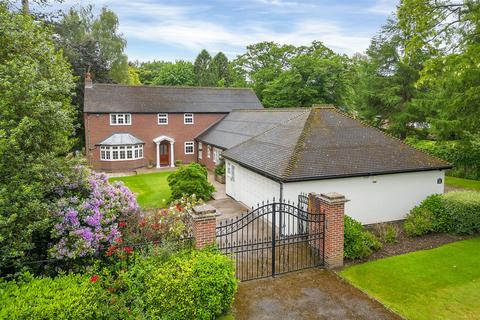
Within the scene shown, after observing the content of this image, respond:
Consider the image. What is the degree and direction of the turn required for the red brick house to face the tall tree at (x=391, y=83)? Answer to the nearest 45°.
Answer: approximately 90° to its left

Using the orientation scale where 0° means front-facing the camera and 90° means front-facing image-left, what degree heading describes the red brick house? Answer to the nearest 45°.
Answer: approximately 0°

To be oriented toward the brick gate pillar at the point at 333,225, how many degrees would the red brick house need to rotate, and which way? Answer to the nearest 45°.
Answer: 0° — it already faces it

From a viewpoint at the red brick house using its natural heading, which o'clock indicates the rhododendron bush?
The rhododendron bush is roughly at 12 o'clock from the red brick house.

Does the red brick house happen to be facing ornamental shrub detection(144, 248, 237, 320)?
yes

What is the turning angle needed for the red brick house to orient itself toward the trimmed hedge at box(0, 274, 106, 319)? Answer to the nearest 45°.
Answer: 0° — it already faces it
